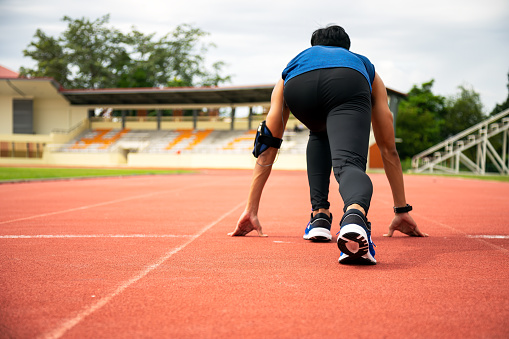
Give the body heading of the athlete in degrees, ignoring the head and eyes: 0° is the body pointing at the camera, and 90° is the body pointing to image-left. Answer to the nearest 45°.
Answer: approximately 180°

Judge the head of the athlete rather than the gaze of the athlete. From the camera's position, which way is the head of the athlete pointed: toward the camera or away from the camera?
away from the camera
